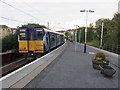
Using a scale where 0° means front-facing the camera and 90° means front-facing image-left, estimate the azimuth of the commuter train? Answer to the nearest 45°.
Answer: approximately 45°

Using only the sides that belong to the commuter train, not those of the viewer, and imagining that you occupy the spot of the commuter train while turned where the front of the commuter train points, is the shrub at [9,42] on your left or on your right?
on your right
